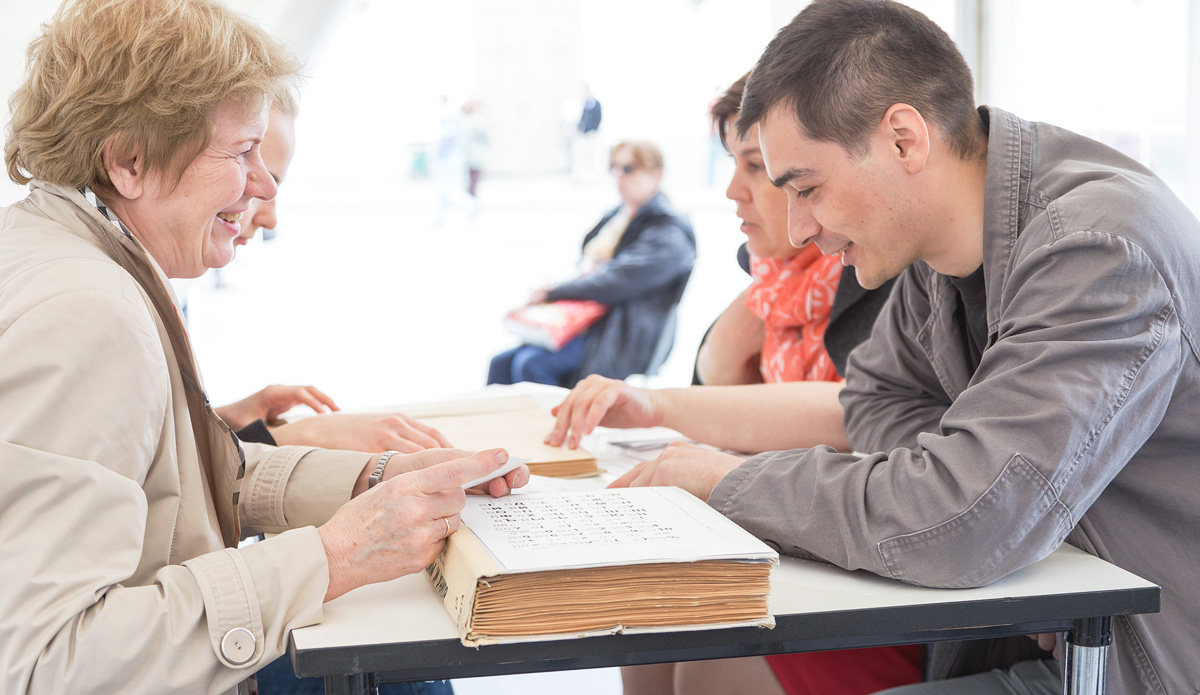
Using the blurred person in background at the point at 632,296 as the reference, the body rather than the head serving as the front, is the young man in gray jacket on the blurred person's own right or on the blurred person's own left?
on the blurred person's own left

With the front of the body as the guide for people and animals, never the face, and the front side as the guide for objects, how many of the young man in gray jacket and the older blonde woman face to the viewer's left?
1

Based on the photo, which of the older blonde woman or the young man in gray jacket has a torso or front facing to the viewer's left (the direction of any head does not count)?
the young man in gray jacket

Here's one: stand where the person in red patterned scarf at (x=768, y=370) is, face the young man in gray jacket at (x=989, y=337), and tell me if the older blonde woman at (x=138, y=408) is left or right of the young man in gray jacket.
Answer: right

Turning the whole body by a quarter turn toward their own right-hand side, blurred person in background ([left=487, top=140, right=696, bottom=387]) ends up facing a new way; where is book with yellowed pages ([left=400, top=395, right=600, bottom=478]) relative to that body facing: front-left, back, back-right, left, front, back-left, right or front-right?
back-left

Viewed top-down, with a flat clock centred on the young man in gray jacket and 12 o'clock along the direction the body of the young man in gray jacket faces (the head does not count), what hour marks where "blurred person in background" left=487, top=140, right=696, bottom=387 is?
The blurred person in background is roughly at 2 o'clock from the young man in gray jacket.

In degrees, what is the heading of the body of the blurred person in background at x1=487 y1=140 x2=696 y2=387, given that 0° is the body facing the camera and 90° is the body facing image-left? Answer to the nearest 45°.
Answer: approximately 45°

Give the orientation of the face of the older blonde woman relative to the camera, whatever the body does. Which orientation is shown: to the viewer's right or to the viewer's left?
to the viewer's right

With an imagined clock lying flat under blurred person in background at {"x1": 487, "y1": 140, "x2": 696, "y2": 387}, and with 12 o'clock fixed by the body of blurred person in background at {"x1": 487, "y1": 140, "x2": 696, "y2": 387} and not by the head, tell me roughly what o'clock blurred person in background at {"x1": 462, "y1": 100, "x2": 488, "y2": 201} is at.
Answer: blurred person in background at {"x1": 462, "y1": 100, "x2": 488, "y2": 201} is roughly at 4 o'clock from blurred person in background at {"x1": 487, "y1": 140, "x2": 696, "y2": 387}.

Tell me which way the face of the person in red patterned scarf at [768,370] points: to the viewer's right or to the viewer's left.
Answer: to the viewer's left

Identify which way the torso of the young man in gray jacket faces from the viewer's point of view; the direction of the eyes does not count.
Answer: to the viewer's left

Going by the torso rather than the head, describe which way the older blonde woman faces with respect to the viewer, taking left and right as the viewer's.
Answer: facing to the right of the viewer

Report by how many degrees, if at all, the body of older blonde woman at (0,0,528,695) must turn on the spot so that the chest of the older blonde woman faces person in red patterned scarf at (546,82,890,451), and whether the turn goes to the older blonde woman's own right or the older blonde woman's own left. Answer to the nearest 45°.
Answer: approximately 45° to the older blonde woman's own left

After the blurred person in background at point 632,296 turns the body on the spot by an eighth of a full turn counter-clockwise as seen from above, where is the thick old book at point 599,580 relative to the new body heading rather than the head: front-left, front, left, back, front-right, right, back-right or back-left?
front
